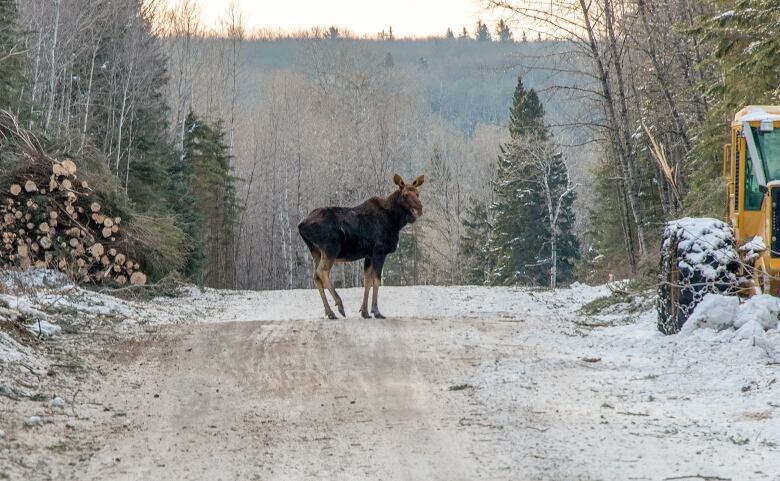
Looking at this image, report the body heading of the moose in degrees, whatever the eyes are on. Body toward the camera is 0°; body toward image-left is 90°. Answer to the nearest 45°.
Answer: approximately 270°

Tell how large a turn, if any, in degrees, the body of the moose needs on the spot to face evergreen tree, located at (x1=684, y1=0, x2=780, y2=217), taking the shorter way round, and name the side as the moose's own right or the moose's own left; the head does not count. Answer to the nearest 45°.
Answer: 0° — it already faces it
